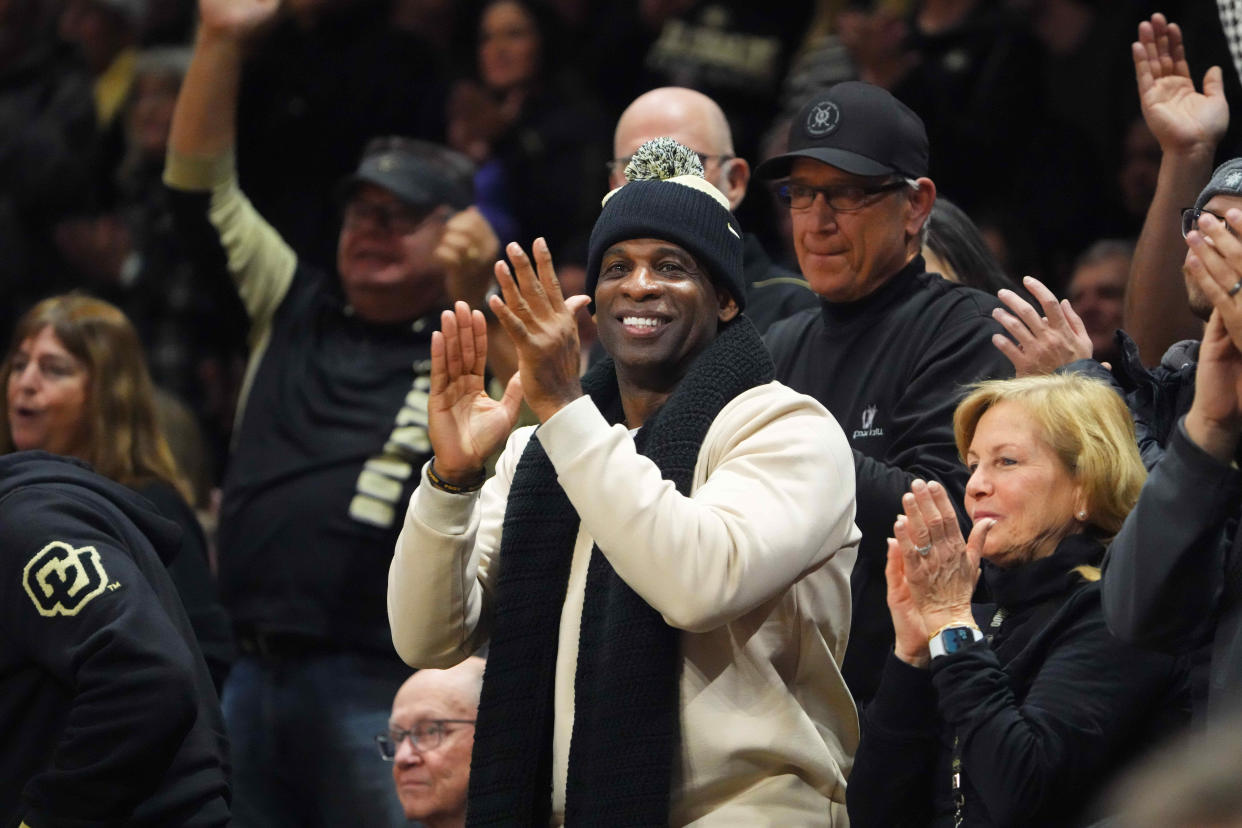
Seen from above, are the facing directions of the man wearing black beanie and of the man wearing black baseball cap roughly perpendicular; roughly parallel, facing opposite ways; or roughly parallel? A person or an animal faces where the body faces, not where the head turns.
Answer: roughly parallel

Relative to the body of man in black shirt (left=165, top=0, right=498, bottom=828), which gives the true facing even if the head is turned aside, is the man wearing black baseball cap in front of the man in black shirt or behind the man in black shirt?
in front

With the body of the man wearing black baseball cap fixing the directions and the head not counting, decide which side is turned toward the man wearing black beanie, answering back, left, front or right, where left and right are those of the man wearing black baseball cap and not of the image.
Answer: front

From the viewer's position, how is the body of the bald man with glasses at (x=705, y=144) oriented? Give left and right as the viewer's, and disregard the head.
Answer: facing the viewer and to the left of the viewer

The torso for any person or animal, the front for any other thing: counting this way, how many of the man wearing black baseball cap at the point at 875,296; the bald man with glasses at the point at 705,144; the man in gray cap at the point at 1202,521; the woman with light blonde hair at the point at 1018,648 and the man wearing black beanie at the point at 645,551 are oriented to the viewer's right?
0

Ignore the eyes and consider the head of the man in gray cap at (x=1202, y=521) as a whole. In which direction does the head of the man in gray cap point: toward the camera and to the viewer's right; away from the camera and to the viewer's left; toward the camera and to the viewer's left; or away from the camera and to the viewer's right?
toward the camera and to the viewer's left

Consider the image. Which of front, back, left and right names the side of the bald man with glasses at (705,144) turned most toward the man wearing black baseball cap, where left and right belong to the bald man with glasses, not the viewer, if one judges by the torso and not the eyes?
left

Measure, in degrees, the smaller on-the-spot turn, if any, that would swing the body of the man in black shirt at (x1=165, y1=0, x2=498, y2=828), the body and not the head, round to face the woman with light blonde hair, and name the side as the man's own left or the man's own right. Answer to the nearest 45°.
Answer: approximately 45° to the man's own left

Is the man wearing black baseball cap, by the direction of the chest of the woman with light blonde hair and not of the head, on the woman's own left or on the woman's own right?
on the woman's own right

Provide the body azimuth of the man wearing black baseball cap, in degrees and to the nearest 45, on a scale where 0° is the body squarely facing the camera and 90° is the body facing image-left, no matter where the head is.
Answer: approximately 45°

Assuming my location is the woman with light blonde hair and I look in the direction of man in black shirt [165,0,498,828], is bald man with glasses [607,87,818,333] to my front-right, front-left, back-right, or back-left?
front-right

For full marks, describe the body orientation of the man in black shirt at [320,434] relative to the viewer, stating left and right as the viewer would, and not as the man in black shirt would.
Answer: facing the viewer

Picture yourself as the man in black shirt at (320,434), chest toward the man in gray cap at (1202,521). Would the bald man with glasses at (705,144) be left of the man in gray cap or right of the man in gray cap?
left

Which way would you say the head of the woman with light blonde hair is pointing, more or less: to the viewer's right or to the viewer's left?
to the viewer's left

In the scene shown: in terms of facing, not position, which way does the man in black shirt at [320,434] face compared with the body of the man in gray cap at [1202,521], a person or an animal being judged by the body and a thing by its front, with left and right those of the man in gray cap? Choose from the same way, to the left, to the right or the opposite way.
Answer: to the left

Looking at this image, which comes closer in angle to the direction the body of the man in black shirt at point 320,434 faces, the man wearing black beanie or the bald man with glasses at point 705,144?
the man wearing black beanie

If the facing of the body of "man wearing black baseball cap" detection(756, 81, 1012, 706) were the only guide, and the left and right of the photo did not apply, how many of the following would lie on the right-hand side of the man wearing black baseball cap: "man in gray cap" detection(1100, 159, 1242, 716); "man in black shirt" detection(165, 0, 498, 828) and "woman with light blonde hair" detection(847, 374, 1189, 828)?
1

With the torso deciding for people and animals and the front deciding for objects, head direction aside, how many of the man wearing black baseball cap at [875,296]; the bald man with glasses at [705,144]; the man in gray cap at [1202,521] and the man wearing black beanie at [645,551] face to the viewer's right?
0
